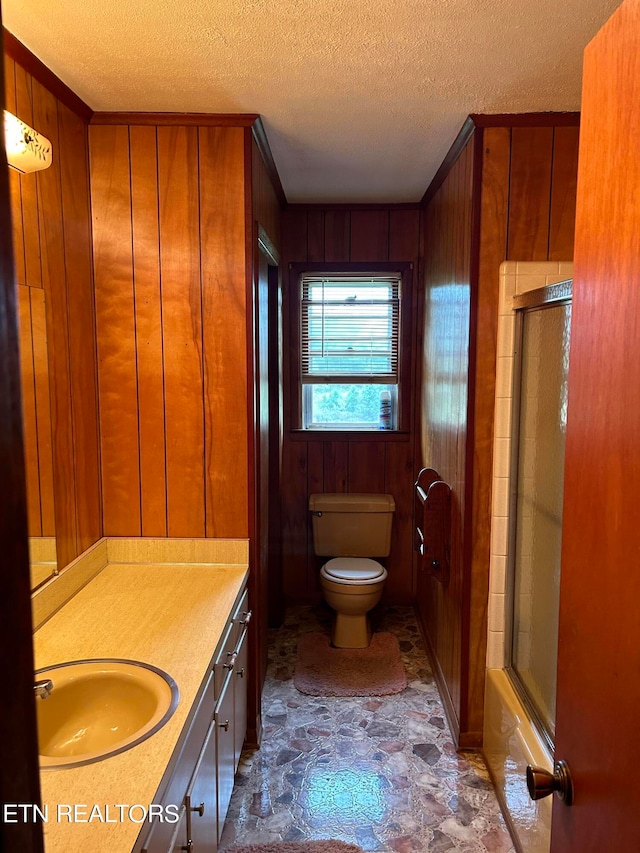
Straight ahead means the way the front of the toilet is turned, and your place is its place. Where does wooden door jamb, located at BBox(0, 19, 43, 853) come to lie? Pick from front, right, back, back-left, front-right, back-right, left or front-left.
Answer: front

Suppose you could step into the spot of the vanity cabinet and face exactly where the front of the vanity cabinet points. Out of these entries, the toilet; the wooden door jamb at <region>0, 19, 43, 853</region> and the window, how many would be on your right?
1

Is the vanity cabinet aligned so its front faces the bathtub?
yes

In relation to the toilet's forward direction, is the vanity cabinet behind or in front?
in front

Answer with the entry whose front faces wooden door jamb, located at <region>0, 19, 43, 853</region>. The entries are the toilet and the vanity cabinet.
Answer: the toilet

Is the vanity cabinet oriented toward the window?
no

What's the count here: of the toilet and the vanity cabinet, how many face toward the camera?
1

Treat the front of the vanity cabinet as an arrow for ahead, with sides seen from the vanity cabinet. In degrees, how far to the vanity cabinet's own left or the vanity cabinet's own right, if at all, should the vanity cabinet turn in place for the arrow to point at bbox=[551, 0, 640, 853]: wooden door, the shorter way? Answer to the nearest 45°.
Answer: approximately 45° to the vanity cabinet's own right

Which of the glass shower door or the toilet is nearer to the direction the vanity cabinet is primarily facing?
the glass shower door

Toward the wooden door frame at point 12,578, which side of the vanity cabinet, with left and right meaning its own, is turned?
right

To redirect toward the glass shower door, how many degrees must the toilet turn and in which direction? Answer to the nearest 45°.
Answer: approximately 45° to its left

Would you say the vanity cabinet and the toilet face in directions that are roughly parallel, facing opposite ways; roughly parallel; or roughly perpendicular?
roughly perpendicular

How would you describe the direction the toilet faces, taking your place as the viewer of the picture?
facing the viewer

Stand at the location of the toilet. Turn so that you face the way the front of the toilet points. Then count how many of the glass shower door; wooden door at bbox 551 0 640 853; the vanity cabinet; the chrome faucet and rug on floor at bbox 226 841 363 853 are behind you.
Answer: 0

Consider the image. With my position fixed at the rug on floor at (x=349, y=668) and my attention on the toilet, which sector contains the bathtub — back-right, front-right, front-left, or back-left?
back-right

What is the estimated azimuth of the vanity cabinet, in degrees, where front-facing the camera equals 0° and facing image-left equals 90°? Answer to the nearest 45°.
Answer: approximately 270°
